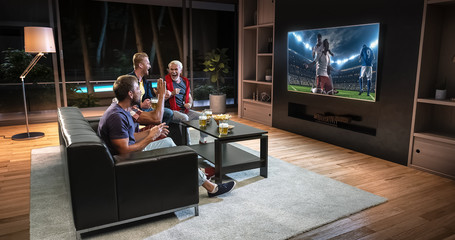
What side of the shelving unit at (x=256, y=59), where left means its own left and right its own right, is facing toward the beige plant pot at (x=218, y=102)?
right

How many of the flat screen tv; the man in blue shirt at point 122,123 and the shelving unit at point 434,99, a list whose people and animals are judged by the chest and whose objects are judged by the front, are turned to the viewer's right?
1

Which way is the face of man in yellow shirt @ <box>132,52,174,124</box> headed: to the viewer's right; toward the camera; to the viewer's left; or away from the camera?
to the viewer's right

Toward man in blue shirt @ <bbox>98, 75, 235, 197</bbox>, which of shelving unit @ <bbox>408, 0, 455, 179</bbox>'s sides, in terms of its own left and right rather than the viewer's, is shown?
front

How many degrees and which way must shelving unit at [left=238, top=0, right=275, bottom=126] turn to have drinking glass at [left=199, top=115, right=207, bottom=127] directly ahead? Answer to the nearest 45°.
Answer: approximately 45° to its left

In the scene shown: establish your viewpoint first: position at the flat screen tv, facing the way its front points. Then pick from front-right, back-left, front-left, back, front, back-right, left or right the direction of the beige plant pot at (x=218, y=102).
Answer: right

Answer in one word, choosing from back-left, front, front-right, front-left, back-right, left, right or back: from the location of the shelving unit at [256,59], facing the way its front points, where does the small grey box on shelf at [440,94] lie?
left

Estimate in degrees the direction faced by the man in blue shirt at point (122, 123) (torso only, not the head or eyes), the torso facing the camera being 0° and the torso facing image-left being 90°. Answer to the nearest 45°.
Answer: approximately 270°

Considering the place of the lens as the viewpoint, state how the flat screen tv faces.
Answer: facing the viewer and to the left of the viewer

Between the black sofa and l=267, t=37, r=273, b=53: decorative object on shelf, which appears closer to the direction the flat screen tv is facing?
the black sofa
